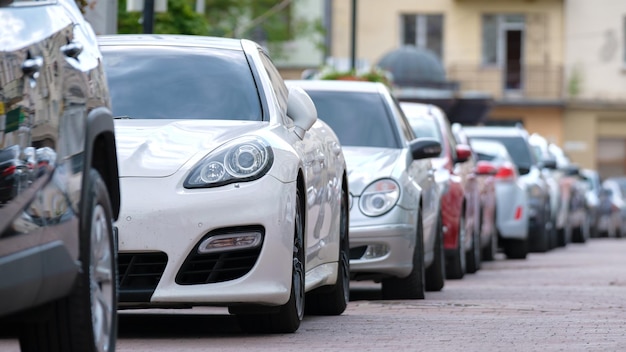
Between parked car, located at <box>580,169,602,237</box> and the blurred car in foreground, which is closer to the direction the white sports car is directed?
the blurred car in foreground

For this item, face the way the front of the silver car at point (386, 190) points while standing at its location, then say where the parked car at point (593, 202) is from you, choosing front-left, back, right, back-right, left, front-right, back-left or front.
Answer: back

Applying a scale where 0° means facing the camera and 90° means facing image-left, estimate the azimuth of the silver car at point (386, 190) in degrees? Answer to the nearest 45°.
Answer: approximately 0°

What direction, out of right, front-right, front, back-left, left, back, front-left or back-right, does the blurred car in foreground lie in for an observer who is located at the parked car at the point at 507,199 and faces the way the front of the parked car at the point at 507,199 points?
back

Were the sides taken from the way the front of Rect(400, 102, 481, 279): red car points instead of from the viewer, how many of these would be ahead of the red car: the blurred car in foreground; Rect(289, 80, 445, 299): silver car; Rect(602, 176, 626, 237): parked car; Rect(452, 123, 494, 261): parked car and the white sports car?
3

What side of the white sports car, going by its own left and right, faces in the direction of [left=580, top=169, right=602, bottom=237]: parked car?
back

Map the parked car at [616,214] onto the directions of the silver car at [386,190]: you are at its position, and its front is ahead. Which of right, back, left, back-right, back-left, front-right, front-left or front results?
back
